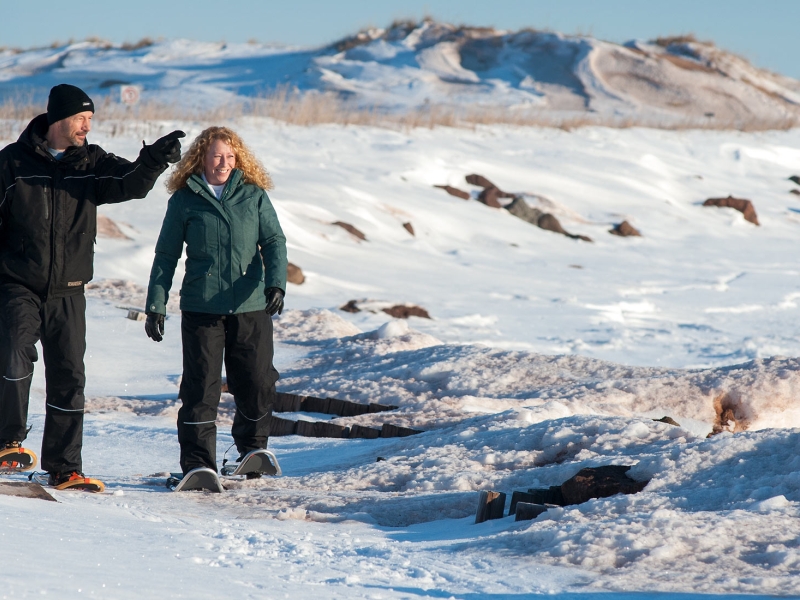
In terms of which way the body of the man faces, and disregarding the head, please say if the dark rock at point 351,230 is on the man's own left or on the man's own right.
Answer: on the man's own left

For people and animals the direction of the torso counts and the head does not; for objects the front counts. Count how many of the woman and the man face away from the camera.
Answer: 0

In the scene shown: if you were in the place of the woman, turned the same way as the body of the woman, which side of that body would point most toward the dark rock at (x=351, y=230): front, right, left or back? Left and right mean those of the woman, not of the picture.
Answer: back

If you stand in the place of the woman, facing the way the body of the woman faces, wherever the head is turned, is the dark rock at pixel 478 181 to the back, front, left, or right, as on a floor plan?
back

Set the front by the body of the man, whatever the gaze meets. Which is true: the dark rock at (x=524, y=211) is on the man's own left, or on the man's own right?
on the man's own left

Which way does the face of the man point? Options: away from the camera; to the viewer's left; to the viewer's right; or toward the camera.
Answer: to the viewer's right

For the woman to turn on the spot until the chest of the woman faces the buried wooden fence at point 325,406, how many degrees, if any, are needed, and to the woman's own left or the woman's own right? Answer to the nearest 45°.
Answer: approximately 180°

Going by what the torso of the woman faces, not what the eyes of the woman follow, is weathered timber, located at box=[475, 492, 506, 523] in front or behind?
in front

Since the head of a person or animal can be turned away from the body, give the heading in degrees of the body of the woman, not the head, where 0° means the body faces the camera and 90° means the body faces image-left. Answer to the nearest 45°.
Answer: approximately 0°

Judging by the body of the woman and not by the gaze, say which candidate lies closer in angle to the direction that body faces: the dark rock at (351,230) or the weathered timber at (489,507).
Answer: the weathered timber

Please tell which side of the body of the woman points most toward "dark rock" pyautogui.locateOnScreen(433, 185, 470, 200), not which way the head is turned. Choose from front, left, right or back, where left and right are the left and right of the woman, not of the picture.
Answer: back
